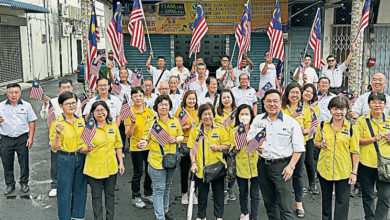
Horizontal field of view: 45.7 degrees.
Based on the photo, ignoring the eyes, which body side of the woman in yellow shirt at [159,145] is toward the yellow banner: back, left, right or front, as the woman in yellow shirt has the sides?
back

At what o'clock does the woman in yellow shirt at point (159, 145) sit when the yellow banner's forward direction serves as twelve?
The woman in yellow shirt is roughly at 12 o'clock from the yellow banner.

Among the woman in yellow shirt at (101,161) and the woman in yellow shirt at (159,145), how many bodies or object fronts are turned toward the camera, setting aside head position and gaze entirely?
2
